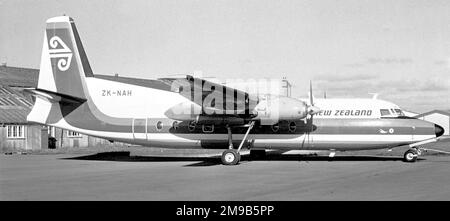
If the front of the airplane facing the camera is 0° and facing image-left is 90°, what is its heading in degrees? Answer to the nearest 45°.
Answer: approximately 270°

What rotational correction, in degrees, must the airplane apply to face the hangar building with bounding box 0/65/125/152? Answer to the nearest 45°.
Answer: approximately 135° to its left
